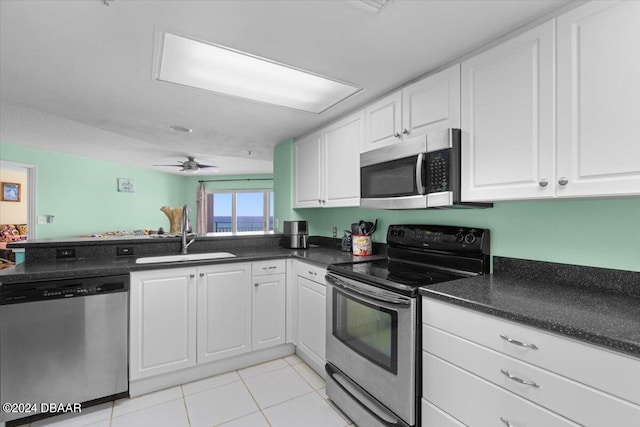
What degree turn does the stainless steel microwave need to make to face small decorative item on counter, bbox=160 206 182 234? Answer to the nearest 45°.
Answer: approximately 45° to its right

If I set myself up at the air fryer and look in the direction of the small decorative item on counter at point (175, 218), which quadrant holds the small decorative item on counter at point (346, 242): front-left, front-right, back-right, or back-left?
back-left

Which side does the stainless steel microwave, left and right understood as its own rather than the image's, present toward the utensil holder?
right

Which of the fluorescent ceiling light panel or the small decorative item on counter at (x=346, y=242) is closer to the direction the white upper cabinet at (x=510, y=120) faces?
the fluorescent ceiling light panel

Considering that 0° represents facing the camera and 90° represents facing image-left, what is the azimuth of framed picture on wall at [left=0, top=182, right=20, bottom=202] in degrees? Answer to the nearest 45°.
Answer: approximately 0°

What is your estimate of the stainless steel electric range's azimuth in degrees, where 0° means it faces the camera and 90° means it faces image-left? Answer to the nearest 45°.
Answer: approximately 45°

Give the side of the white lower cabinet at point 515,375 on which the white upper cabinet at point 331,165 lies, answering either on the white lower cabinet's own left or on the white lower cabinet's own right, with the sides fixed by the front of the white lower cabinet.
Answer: on the white lower cabinet's own right

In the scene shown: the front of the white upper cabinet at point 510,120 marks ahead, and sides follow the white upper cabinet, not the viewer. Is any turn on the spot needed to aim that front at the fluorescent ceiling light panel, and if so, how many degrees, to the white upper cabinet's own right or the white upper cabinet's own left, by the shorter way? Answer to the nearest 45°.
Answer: approximately 45° to the white upper cabinet's own right
